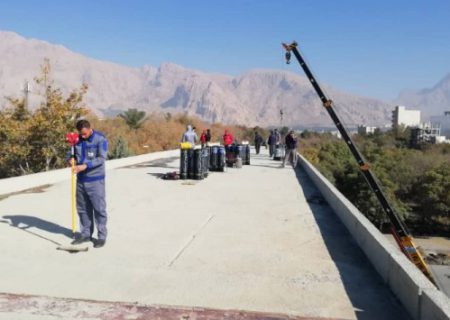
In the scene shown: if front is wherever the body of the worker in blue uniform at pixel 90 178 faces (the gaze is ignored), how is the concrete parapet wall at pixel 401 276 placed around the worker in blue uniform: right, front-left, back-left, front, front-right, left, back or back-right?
left

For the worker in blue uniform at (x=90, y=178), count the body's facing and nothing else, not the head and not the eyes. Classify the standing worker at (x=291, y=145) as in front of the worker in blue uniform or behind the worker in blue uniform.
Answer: behind

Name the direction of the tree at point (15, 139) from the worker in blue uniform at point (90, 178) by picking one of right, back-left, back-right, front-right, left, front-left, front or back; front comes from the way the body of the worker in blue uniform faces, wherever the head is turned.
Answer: back-right

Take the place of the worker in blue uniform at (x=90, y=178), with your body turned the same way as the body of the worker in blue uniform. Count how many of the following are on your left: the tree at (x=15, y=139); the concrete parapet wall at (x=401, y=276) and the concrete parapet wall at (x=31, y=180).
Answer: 1

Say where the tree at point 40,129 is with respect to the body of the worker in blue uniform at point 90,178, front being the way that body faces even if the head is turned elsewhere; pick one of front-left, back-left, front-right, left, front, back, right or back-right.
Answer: back-right

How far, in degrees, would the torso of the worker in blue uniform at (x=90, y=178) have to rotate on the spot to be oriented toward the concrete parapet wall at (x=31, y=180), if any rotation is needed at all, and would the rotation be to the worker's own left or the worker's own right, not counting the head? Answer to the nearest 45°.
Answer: approximately 135° to the worker's own right

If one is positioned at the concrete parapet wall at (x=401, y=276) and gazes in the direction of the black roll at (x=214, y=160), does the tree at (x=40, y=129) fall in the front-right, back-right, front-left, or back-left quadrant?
front-left

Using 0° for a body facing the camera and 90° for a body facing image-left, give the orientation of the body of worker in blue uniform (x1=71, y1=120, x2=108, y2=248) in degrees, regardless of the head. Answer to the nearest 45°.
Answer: approximately 45°
